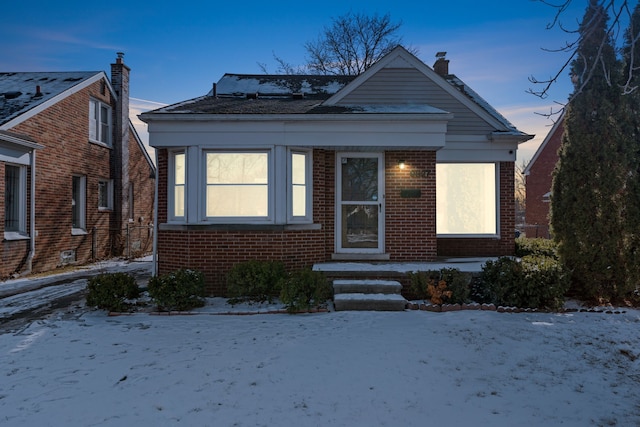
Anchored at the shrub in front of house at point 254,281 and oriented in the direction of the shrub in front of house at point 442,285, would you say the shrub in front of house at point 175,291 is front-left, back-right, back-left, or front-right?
back-right

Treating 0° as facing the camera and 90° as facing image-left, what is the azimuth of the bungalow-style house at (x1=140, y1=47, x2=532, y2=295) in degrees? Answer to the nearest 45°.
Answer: approximately 0°

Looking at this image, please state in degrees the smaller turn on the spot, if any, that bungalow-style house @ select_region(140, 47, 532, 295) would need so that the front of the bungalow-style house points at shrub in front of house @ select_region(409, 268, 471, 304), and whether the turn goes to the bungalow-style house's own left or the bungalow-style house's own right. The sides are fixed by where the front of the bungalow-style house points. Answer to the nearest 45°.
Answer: approximately 45° to the bungalow-style house's own left

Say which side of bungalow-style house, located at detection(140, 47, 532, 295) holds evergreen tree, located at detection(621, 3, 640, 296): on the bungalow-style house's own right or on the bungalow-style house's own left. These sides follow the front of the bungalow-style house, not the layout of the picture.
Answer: on the bungalow-style house's own left

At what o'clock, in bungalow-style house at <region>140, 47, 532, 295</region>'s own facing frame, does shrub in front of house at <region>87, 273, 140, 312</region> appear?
The shrub in front of house is roughly at 2 o'clock from the bungalow-style house.

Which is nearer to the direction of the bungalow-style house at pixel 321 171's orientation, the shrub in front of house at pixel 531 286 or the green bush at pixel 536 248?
the shrub in front of house

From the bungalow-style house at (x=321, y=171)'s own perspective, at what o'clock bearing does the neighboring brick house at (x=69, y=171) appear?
The neighboring brick house is roughly at 4 o'clock from the bungalow-style house.

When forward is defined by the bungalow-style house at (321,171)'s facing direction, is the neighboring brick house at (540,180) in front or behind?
behind
